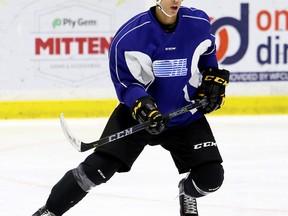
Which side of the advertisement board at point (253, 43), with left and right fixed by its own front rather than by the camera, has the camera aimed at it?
front

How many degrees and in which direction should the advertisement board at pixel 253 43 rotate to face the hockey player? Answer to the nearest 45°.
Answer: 0° — it already faces them
